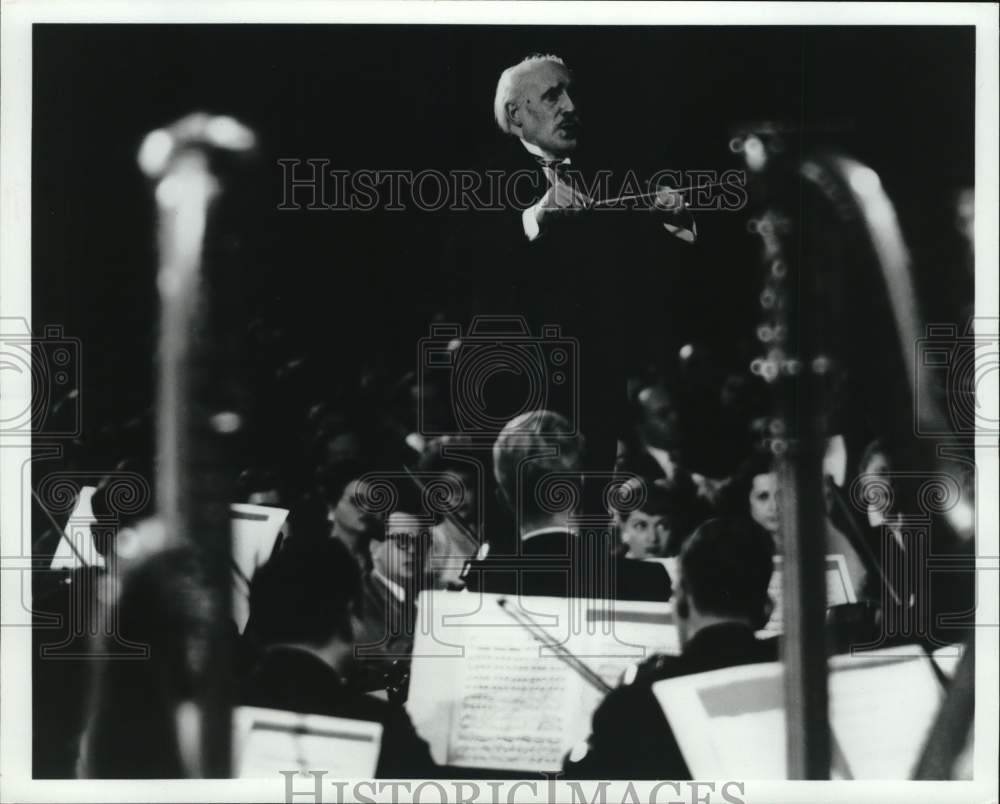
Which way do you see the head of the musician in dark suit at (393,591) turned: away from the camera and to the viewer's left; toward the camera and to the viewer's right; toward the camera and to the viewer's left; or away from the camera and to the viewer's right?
toward the camera and to the viewer's right

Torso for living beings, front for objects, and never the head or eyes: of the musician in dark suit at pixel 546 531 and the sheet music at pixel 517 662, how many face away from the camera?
1

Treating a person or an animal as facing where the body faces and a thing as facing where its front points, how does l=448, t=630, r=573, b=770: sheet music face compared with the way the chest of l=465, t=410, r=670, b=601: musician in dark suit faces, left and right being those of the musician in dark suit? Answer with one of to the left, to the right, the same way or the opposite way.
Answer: the opposite way

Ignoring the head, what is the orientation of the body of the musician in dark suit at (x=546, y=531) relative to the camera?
away from the camera

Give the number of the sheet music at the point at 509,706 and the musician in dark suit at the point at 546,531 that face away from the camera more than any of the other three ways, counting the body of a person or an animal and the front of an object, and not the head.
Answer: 1

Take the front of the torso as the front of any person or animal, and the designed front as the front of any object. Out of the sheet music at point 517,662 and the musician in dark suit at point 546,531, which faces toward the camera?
the sheet music

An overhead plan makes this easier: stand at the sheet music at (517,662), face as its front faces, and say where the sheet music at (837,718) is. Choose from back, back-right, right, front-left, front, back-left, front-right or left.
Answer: left

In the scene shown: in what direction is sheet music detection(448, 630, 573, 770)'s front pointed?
toward the camera

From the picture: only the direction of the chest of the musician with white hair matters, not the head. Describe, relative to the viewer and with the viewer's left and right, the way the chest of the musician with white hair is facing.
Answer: facing the viewer and to the right of the viewer
